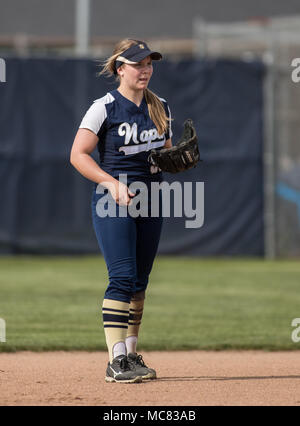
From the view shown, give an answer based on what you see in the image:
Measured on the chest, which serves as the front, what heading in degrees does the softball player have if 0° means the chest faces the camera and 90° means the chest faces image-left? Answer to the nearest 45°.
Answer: approximately 315°
